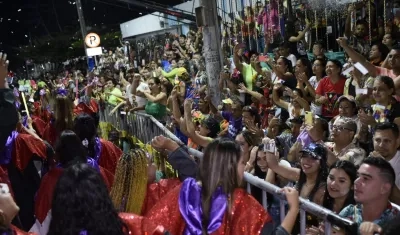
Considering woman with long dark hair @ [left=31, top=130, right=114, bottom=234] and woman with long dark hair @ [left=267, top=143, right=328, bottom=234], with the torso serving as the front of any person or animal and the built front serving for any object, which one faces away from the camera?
woman with long dark hair @ [left=31, top=130, right=114, bottom=234]

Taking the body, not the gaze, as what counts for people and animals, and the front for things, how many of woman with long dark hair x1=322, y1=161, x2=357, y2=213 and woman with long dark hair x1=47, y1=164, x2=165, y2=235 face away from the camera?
1

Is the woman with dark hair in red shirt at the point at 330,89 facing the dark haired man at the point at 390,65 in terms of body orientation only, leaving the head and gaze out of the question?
no

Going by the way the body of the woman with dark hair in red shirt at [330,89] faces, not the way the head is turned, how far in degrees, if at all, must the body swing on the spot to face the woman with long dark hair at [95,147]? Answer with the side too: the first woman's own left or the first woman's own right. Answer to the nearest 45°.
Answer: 0° — they already face them

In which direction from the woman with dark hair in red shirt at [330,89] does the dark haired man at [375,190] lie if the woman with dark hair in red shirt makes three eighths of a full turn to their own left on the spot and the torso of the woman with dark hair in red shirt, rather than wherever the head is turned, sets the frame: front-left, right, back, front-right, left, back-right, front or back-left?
right

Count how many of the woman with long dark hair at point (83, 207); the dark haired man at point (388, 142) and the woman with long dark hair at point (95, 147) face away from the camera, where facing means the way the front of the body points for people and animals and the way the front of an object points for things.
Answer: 2

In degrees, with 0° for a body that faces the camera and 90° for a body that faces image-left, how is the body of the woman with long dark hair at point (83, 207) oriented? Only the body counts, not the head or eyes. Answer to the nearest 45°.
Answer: approximately 180°

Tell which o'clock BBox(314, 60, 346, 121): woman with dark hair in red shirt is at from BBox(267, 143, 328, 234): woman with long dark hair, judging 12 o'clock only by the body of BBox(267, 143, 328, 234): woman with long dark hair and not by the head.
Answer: BBox(314, 60, 346, 121): woman with dark hair in red shirt is roughly at 5 o'clock from BBox(267, 143, 328, 234): woman with long dark hair.

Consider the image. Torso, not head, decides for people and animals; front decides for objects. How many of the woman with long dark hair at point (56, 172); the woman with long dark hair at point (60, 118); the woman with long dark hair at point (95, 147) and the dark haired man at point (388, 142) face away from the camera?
3

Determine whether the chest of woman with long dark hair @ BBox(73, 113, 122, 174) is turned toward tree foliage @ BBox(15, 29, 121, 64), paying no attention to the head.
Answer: yes

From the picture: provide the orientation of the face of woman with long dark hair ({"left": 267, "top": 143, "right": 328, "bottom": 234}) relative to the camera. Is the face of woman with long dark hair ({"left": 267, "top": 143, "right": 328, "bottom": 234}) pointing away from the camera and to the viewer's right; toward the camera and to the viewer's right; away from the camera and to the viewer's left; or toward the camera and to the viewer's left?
toward the camera and to the viewer's left

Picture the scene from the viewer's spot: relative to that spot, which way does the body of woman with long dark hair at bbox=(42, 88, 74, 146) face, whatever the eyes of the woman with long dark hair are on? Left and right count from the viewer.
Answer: facing away from the viewer

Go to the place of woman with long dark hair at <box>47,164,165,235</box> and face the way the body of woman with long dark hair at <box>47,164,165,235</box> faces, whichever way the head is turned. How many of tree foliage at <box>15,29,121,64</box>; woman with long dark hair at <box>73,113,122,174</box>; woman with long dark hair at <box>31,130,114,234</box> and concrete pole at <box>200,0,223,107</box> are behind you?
0

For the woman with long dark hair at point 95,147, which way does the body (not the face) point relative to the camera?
away from the camera

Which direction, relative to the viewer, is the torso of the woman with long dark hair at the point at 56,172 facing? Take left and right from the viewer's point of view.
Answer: facing away from the viewer

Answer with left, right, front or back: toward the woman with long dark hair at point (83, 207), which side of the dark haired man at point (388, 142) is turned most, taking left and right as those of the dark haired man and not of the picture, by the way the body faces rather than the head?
front

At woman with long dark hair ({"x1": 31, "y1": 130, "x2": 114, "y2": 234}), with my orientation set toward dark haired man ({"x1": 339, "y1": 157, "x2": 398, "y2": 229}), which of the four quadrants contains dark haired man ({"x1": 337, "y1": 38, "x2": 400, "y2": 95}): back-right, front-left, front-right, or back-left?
front-left

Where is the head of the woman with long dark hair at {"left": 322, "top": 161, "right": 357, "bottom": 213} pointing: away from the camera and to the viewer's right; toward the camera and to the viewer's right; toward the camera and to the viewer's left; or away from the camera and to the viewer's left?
toward the camera and to the viewer's left
